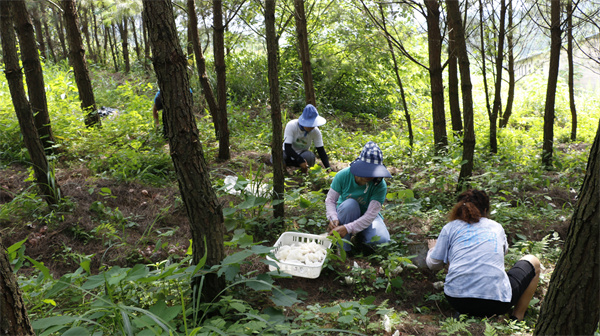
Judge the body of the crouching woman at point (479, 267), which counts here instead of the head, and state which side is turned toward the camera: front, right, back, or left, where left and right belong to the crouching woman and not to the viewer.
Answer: back

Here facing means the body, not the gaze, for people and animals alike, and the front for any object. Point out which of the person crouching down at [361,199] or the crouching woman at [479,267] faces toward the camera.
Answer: the person crouching down

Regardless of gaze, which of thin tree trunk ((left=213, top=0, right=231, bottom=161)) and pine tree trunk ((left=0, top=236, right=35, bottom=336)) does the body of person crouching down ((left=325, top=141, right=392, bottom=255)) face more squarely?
the pine tree trunk

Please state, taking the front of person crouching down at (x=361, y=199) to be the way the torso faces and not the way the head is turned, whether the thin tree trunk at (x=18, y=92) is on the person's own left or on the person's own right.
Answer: on the person's own right

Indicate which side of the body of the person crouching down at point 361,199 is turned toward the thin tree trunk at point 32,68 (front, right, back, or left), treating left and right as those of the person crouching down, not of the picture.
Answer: right

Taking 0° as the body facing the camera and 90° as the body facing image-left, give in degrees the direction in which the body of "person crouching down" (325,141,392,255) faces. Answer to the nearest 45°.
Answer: approximately 0°

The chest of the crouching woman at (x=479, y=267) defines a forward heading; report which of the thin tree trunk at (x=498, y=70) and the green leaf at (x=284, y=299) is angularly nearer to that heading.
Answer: the thin tree trunk

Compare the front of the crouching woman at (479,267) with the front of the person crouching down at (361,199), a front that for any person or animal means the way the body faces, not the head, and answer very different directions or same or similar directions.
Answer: very different directions

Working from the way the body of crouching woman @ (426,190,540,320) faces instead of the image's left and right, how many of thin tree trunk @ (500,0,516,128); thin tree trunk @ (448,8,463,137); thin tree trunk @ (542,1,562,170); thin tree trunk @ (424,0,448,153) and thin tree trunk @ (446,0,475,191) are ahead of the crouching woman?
5

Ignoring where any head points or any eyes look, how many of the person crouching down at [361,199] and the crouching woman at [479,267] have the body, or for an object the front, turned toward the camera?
1

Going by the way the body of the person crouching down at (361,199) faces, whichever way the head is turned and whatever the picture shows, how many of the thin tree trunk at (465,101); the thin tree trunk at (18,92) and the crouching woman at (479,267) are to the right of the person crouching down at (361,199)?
1

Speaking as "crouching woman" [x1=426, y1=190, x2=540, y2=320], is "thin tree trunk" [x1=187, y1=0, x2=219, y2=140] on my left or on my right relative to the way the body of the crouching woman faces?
on my left

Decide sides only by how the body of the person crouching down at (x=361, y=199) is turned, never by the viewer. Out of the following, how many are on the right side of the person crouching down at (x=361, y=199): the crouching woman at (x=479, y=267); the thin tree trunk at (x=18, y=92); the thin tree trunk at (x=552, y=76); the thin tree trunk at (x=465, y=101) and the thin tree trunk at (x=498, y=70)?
1
